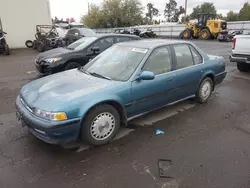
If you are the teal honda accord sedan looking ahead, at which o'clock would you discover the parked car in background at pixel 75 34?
The parked car in background is roughly at 4 o'clock from the teal honda accord sedan.

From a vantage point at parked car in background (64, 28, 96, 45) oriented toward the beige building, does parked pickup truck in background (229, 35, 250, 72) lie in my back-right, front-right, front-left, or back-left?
back-left

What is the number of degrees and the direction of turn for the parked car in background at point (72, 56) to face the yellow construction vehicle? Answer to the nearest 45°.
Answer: approximately 180°

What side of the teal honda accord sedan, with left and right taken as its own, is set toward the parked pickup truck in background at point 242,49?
back

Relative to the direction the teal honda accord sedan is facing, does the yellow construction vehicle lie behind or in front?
behind

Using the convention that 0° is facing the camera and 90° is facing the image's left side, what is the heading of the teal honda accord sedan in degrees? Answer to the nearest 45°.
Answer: approximately 45°

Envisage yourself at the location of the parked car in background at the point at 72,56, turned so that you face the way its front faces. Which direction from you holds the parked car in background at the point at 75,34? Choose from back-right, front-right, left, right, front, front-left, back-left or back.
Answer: back-right

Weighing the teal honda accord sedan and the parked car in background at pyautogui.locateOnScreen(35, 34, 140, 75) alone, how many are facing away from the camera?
0

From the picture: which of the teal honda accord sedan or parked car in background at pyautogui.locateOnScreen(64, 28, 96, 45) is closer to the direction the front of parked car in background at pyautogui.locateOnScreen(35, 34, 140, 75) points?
the teal honda accord sedan
